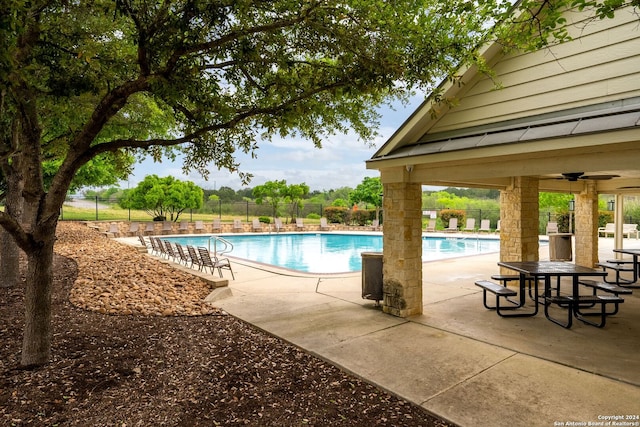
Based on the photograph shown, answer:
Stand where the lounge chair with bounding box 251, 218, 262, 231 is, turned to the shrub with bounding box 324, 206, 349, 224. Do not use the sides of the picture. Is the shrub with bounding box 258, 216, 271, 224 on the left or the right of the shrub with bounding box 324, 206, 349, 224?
left

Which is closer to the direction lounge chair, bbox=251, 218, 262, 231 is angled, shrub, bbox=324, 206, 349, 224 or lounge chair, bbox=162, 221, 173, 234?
the lounge chair

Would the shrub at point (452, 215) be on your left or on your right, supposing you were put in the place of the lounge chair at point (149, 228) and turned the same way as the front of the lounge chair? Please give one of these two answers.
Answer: on your left

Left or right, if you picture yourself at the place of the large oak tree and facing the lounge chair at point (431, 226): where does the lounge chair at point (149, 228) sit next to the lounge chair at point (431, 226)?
left
